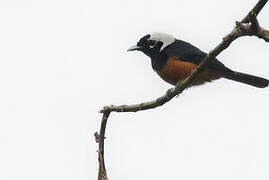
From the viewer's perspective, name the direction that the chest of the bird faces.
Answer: to the viewer's left
